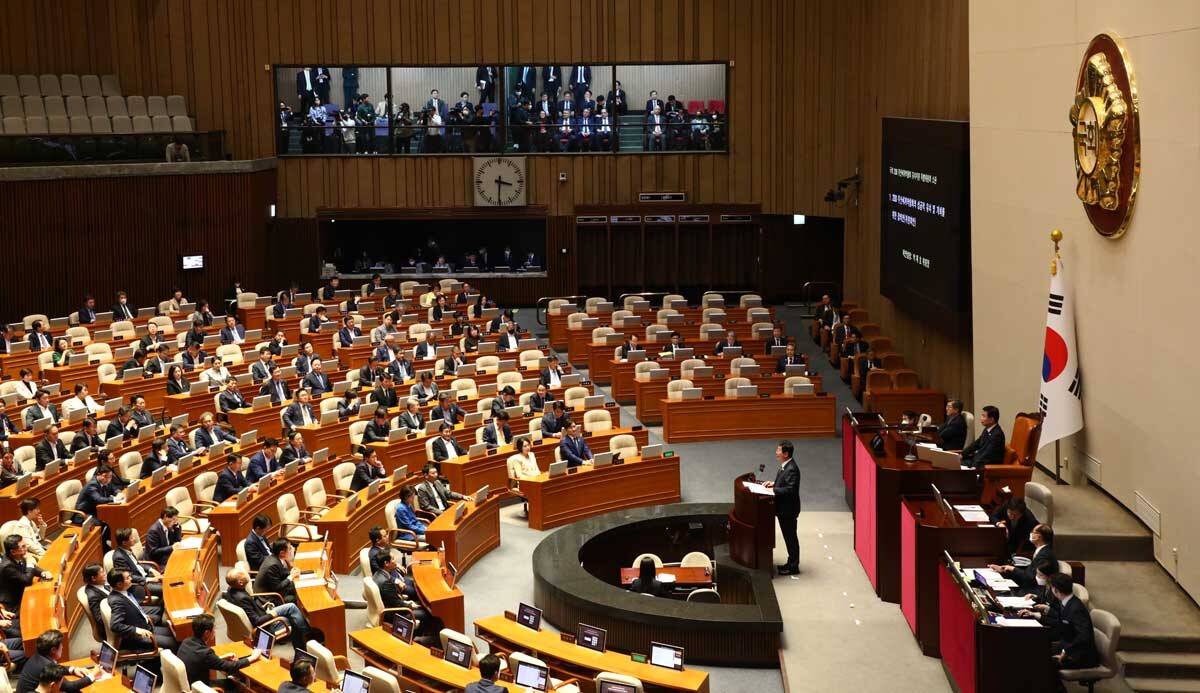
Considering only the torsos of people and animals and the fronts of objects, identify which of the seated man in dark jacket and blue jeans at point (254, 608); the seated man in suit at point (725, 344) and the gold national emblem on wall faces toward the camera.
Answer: the seated man in suit at point (725, 344)

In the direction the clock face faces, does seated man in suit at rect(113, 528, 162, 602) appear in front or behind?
in front

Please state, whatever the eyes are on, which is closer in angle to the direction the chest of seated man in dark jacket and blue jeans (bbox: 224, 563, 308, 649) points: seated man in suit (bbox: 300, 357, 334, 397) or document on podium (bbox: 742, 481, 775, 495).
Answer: the document on podium

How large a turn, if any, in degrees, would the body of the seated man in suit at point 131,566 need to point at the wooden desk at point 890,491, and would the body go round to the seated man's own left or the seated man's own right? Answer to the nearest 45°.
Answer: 0° — they already face it

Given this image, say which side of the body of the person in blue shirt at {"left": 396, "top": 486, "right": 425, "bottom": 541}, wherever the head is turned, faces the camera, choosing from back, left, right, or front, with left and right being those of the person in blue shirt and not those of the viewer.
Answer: right

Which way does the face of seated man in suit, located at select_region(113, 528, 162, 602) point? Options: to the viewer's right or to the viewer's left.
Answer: to the viewer's right

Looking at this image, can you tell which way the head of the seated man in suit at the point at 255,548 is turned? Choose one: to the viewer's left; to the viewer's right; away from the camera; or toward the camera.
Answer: to the viewer's right

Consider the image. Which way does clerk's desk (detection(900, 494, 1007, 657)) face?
to the viewer's left

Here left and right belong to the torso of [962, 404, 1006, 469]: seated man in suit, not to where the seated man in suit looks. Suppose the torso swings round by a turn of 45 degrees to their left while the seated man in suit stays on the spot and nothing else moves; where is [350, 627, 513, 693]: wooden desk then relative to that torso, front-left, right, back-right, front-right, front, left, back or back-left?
front

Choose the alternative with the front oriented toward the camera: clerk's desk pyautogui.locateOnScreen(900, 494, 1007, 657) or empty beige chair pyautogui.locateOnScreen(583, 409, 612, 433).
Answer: the empty beige chair

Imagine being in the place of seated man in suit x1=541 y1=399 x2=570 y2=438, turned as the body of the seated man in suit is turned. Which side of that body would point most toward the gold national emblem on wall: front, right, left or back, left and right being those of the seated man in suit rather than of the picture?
front

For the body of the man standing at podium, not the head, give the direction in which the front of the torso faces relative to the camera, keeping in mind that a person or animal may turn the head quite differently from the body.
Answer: to the viewer's left

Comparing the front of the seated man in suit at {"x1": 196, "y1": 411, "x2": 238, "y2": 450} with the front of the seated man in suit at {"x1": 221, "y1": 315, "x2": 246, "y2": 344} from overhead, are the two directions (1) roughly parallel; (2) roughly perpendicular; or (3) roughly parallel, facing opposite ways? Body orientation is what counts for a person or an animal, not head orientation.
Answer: roughly parallel

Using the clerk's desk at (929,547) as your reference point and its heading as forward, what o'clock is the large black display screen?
The large black display screen is roughly at 3 o'clock from the clerk's desk.

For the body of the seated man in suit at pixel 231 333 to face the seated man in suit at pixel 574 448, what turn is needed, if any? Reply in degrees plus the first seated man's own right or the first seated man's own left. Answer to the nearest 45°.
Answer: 0° — they already face them

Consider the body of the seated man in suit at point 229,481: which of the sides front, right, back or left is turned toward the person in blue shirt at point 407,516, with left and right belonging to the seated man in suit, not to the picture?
front
